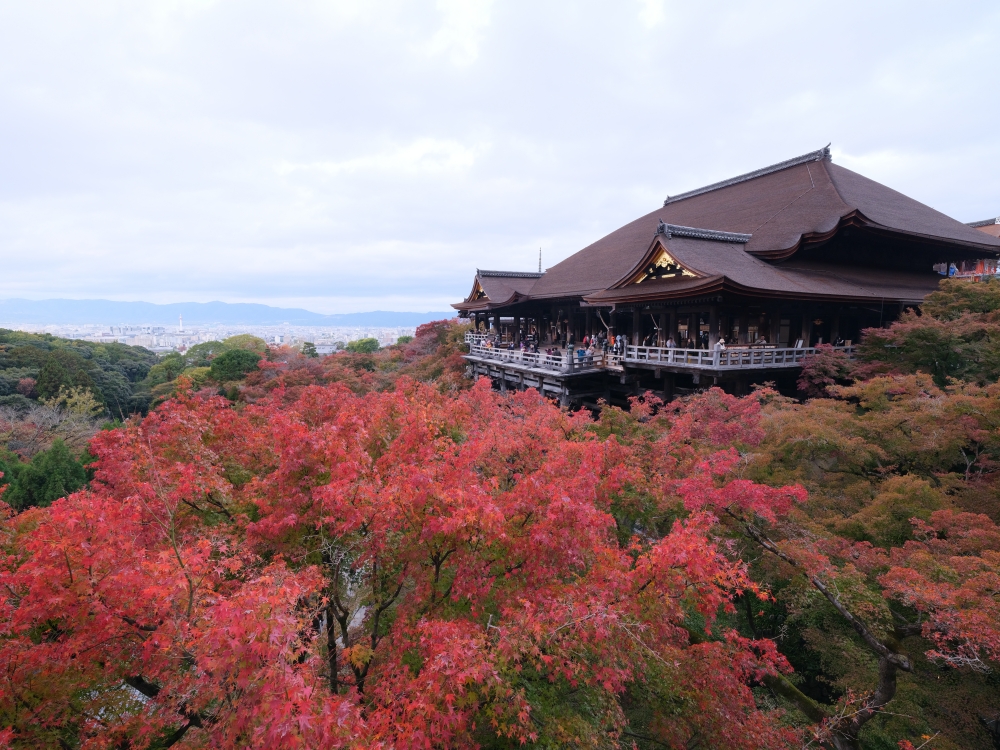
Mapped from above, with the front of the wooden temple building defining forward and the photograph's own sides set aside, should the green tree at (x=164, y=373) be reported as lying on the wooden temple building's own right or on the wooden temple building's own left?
on the wooden temple building's own right

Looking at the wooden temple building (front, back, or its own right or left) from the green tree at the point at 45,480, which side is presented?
front

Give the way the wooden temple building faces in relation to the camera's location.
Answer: facing the viewer and to the left of the viewer

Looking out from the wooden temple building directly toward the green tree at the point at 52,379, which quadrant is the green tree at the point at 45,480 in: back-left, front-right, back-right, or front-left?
front-left

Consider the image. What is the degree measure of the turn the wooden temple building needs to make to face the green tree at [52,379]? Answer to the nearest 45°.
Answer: approximately 45° to its right

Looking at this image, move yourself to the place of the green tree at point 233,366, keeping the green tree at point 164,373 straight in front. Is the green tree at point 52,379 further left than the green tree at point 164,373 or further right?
left

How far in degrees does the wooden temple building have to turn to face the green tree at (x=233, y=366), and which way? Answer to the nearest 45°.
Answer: approximately 45° to its right

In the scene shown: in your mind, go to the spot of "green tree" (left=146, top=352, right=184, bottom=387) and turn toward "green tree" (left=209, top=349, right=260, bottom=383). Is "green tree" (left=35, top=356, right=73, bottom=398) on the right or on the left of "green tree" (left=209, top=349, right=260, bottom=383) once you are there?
right
